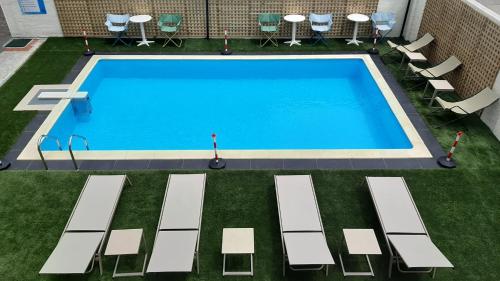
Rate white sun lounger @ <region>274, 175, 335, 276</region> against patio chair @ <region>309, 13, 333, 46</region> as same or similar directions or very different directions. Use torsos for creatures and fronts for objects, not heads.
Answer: very different directions

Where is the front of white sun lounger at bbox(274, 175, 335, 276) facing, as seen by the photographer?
facing away from the viewer

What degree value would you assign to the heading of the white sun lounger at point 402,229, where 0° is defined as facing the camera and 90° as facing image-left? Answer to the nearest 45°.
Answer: approximately 180°
